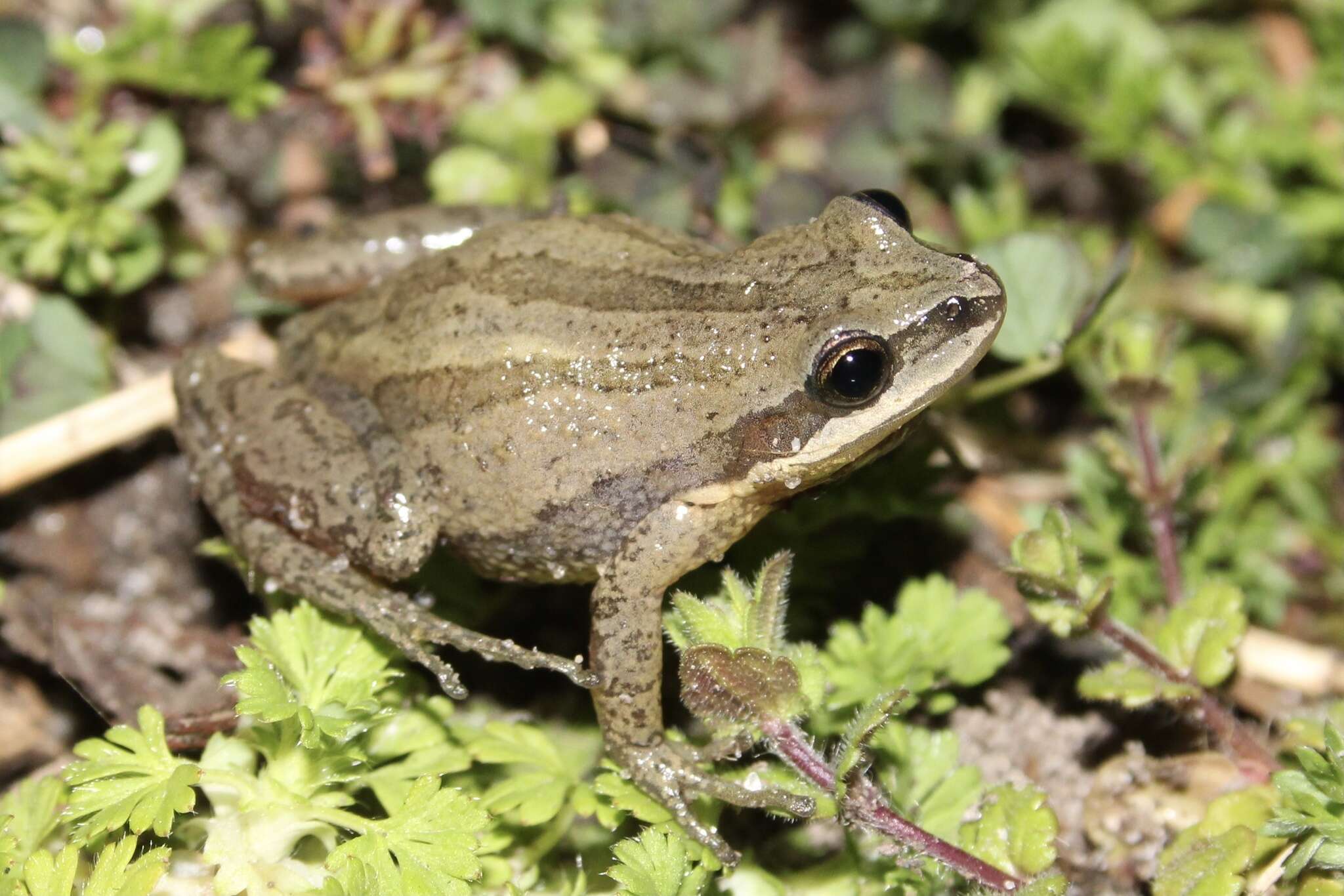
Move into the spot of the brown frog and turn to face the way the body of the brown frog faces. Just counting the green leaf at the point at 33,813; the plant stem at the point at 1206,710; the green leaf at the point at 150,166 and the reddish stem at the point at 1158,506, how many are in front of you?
2

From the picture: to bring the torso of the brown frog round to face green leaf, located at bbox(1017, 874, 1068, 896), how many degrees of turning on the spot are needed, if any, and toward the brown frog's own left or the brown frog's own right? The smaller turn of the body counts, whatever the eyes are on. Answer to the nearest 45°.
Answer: approximately 45° to the brown frog's own right

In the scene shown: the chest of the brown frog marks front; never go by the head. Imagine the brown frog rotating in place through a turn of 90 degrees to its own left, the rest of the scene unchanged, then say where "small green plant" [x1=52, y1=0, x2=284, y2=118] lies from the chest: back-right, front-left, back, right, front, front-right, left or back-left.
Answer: front-left

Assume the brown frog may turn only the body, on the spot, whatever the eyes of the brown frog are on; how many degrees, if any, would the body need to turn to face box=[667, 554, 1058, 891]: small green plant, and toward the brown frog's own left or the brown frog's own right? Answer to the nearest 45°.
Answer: approximately 45° to the brown frog's own right

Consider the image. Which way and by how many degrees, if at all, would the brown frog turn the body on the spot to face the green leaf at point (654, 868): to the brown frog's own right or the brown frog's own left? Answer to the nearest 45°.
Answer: approximately 90° to the brown frog's own right

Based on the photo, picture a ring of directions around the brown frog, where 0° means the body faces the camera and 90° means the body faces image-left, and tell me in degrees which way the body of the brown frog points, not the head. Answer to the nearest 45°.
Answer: approximately 270°

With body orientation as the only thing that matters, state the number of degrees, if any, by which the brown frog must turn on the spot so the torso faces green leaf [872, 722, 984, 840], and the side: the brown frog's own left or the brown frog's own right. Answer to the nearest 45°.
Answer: approximately 45° to the brown frog's own right

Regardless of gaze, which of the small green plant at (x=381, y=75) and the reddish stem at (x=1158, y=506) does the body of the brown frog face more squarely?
the reddish stem

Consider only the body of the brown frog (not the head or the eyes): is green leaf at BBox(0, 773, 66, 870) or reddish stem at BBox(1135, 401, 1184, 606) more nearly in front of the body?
the reddish stem

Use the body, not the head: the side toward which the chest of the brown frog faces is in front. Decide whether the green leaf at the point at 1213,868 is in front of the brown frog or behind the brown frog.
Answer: in front

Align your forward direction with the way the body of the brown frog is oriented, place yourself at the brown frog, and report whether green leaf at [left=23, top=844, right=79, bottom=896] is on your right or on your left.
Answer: on your right

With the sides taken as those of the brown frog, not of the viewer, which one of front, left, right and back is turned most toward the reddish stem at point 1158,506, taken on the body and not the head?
front

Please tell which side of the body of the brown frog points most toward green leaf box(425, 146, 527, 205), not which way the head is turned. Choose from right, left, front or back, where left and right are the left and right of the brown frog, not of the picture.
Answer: left
